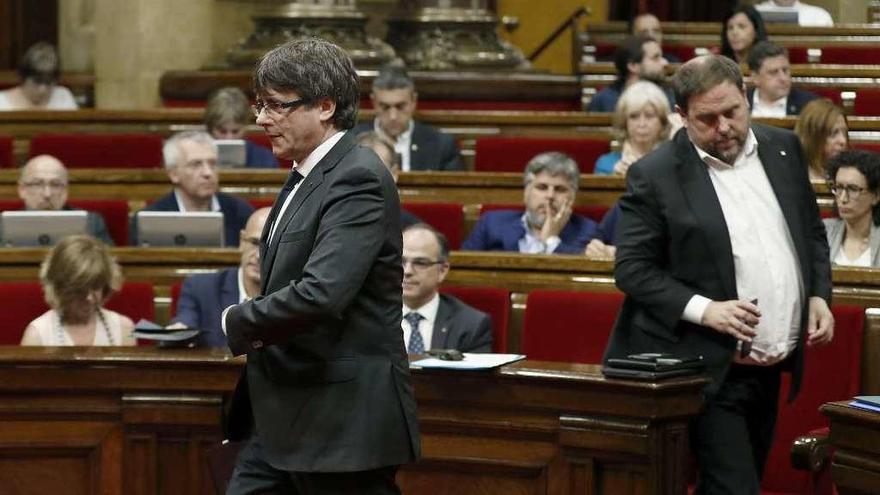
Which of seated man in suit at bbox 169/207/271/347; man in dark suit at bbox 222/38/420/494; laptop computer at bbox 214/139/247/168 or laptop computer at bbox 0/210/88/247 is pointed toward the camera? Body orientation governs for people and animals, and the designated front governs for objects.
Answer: the seated man in suit

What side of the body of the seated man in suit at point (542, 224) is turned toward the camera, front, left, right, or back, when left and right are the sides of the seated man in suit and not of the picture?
front

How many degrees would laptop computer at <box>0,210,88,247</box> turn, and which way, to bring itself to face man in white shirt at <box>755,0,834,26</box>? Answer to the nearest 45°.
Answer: approximately 45° to its right

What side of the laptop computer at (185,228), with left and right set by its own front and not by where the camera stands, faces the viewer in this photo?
back

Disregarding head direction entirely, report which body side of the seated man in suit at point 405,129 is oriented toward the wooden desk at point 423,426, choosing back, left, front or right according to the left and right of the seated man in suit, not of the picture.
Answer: front

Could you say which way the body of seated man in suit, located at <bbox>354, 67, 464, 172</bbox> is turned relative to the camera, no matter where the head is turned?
toward the camera

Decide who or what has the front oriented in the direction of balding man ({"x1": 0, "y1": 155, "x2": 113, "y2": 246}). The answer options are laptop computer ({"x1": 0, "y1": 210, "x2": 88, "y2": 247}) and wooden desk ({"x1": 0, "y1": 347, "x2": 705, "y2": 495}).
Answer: the laptop computer

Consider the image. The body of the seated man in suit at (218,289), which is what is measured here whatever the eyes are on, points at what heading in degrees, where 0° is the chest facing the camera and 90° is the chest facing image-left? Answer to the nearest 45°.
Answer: approximately 0°

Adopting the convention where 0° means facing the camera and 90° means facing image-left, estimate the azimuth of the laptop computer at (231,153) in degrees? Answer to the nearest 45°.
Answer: approximately 180°

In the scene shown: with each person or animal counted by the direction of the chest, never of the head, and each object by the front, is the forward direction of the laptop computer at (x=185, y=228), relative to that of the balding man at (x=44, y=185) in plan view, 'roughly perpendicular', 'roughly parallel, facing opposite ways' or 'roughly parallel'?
roughly parallel, facing opposite ways

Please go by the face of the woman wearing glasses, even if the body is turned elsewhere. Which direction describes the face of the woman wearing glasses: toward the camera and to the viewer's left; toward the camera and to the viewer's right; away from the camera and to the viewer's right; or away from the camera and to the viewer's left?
toward the camera and to the viewer's left

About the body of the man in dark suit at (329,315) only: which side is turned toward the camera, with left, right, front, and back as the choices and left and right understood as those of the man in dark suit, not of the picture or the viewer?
left

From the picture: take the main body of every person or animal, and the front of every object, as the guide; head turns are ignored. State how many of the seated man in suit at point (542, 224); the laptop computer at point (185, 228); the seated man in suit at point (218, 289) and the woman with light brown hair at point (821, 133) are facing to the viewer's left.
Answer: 0
